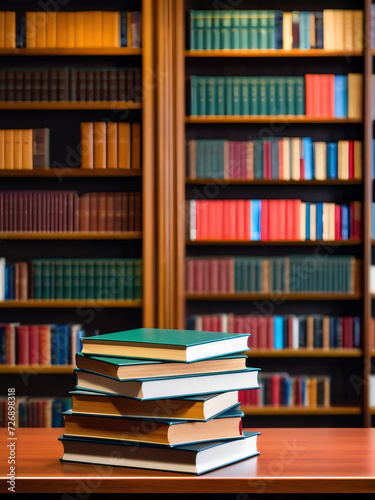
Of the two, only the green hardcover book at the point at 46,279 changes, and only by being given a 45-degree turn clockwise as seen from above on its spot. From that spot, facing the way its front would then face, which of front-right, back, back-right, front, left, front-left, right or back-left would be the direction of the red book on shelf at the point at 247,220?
back-left

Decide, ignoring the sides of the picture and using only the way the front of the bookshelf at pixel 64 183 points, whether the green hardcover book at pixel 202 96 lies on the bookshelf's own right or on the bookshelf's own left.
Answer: on the bookshelf's own left

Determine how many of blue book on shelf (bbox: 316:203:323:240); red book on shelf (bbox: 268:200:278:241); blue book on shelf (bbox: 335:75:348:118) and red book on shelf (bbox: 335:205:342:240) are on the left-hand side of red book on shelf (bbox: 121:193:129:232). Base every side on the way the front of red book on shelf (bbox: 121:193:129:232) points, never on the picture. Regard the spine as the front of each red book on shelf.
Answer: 4

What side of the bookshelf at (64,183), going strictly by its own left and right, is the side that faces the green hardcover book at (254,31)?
left

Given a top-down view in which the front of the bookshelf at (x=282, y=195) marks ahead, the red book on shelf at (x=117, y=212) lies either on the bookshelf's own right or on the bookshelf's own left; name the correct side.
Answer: on the bookshelf's own right
